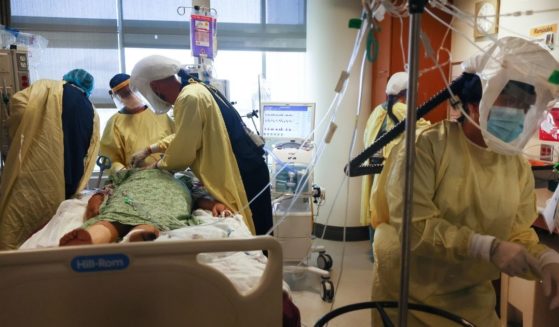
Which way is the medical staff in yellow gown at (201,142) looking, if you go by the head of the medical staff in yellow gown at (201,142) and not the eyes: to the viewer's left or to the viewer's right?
to the viewer's left

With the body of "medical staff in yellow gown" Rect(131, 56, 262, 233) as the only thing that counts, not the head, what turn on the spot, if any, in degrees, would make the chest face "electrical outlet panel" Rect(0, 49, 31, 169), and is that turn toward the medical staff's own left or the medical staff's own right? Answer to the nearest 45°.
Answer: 0° — they already face it

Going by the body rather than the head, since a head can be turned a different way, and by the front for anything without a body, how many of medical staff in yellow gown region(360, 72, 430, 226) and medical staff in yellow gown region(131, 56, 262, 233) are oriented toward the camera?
0

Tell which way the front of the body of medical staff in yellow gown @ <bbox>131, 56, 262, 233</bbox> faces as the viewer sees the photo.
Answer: to the viewer's left
